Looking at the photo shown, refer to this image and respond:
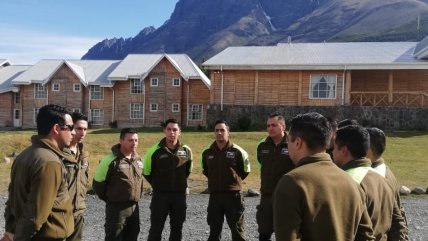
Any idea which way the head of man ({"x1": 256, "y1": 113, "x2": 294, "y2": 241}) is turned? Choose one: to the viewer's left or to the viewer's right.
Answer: to the viewer's left

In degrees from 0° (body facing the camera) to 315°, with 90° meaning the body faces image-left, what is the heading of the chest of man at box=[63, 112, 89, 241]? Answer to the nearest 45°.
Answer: approximately 315°

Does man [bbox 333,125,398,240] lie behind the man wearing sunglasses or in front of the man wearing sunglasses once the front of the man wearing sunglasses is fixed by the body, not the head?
in front

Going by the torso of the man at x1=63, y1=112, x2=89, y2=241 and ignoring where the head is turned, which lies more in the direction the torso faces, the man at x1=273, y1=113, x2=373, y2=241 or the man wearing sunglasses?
the man

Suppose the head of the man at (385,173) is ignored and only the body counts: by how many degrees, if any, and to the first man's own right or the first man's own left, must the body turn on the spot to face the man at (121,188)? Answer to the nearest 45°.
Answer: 0° — they already face them

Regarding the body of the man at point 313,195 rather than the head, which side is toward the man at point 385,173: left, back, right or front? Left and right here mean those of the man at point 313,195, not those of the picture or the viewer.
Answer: right

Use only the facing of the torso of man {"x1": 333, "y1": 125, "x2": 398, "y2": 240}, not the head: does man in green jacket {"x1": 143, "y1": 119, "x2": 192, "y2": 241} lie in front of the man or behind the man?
in front

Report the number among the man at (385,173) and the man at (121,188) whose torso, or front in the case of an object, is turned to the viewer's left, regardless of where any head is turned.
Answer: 1

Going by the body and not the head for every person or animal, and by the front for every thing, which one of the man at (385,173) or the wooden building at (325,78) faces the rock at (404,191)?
the wooden building

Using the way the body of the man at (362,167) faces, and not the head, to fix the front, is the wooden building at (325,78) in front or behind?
in front

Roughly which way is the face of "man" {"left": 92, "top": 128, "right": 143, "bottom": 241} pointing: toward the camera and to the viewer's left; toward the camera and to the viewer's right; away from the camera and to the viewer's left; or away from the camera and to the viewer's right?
toward the camera and to the viewer's right

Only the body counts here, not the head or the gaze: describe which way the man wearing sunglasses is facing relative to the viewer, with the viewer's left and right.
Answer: facing to the right of the viewer

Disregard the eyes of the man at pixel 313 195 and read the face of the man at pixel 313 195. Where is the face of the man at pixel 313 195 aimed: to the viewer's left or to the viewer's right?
to the viewer's left

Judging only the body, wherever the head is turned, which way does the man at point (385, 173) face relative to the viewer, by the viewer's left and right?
facing to the left of the viewer

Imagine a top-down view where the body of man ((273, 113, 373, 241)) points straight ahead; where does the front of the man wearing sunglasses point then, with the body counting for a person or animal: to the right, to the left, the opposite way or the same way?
to the right
